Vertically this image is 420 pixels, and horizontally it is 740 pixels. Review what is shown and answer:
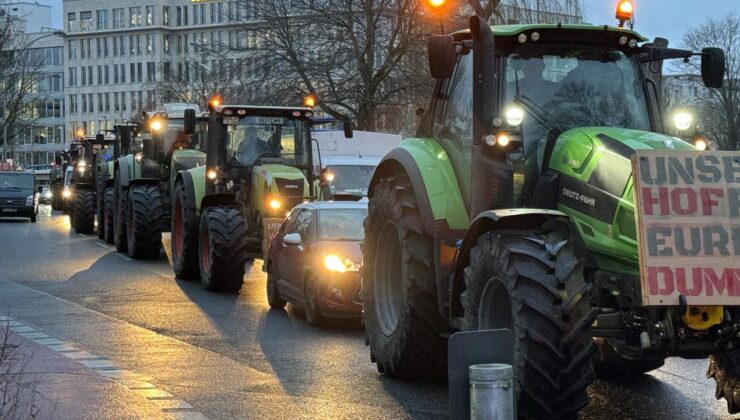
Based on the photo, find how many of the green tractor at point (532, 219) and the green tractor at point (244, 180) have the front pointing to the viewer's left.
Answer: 0

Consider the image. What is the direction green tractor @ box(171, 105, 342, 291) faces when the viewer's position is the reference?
facing the viewer and to the right of the viewer

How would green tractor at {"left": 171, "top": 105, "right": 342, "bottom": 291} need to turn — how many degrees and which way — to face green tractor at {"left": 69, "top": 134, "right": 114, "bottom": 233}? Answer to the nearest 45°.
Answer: approximately 135° to its left

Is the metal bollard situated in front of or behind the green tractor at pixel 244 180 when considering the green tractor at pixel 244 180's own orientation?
in front

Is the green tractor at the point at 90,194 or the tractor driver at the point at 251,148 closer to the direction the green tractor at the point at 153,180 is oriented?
the tractor driver
